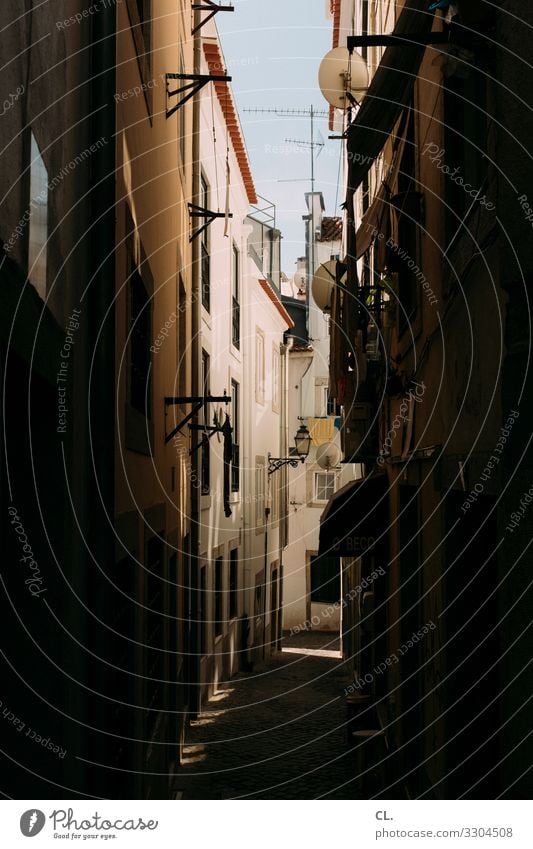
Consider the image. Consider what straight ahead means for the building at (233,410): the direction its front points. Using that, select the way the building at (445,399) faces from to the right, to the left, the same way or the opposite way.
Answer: the opposite way

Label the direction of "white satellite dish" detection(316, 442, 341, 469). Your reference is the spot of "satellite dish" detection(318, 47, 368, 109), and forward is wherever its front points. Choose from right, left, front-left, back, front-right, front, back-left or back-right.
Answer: front-right

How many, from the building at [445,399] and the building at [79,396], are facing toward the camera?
0

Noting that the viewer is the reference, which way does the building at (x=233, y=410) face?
facing to the right of the viewer

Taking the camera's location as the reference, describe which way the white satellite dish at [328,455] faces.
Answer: facing the viewer and to the left of the viewer

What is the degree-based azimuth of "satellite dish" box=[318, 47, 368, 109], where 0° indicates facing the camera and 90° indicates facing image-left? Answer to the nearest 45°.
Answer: approximately 135°

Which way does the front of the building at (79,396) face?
to the viewer's right

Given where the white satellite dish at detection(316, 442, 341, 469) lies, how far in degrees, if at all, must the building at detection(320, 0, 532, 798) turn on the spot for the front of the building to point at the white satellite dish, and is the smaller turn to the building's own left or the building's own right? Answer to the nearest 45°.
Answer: approximately 90° to the building's own right

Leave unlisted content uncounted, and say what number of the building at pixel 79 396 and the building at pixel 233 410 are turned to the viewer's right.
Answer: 2

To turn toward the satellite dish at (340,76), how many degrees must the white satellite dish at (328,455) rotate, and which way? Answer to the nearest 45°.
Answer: approximately 45° to its left
